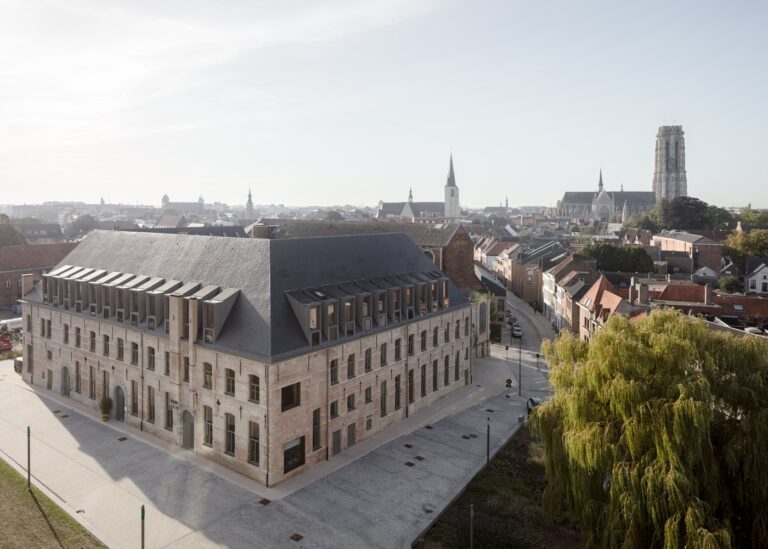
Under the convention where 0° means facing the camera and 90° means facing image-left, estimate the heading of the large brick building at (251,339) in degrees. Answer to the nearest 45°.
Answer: approximately 45°

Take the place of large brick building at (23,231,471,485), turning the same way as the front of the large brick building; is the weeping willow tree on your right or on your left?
on your left
